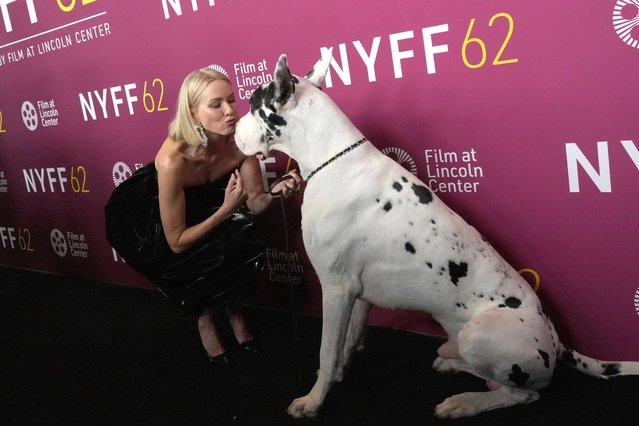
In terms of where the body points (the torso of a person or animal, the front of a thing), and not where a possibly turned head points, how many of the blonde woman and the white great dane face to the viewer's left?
1

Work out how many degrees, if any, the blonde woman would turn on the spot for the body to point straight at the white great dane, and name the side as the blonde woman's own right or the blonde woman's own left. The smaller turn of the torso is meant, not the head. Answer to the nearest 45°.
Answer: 0° — they already face it

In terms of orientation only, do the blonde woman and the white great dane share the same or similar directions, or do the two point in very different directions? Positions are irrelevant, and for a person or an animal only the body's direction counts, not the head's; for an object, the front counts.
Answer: very different directions

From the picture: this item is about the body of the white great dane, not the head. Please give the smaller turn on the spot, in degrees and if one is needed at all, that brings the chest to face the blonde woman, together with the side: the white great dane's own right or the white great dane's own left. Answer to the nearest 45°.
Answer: approximately 45° to the white great dane's own right

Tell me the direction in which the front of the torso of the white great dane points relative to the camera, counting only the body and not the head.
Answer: to the viewer's left

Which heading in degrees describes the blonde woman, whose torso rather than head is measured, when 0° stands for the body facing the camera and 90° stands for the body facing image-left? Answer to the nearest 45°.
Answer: approximately 315°
